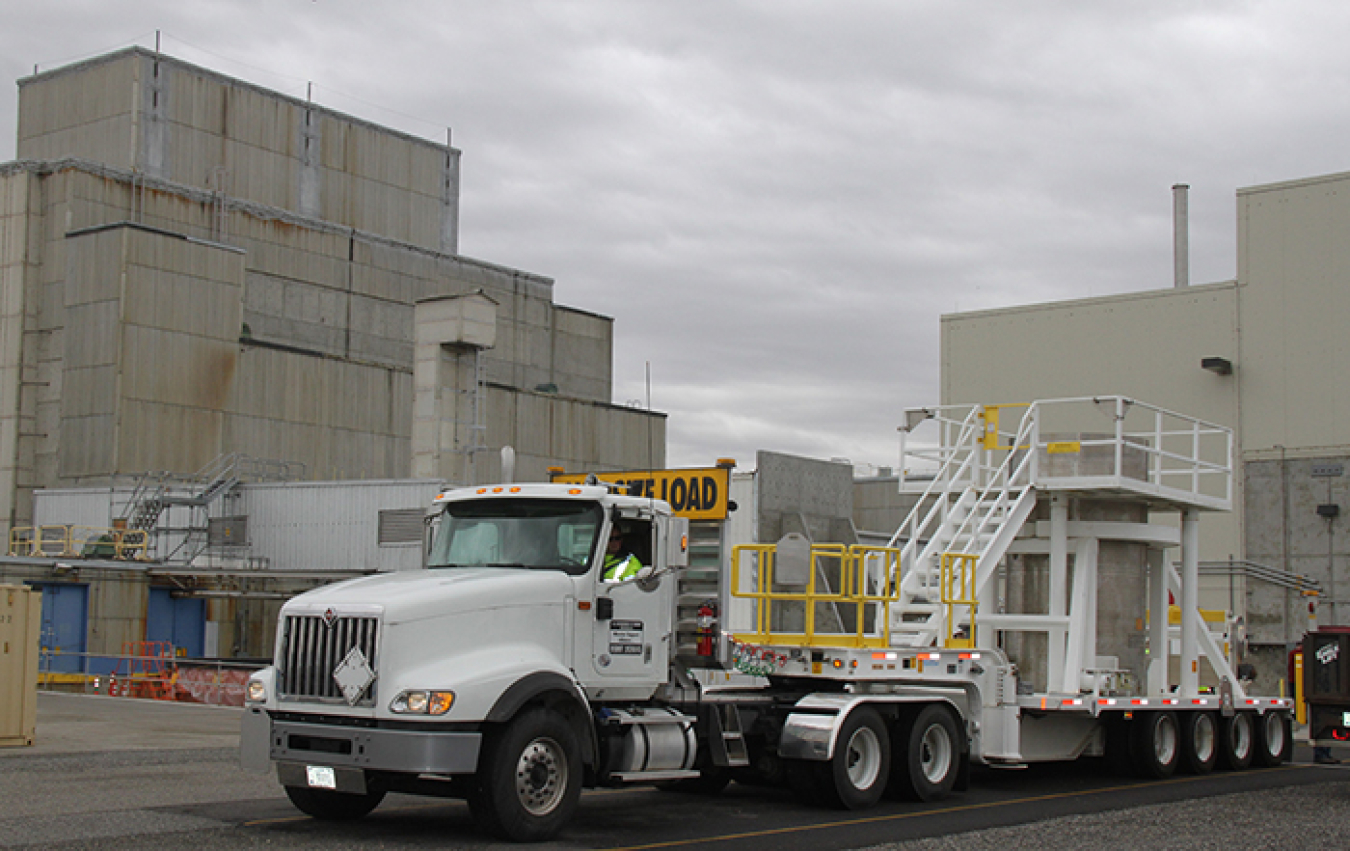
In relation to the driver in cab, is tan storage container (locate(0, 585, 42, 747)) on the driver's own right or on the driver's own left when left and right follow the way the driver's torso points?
on the driver's own right

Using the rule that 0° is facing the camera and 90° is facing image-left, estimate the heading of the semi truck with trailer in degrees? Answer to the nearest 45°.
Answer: approximately 45°

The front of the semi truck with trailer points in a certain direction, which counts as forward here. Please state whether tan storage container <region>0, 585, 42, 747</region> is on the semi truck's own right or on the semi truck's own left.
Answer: on the semi truck's own right

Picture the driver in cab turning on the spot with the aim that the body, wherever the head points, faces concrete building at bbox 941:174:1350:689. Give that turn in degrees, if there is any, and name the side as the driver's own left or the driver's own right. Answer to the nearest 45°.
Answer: approximately 180°

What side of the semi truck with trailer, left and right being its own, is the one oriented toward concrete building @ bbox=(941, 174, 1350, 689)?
back

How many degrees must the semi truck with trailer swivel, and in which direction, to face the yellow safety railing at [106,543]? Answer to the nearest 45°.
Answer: approximately 90° to its right
